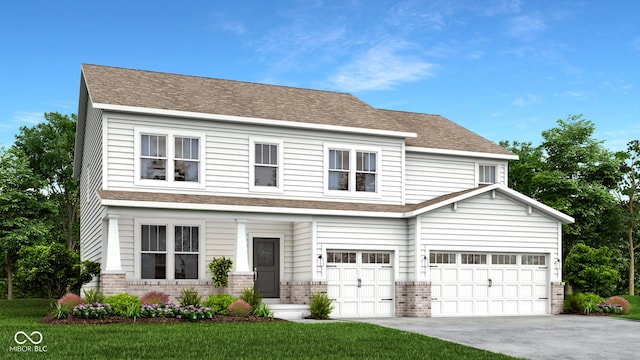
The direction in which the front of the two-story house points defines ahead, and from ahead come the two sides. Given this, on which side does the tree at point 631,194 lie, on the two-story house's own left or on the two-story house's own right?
on the two-story house's own left

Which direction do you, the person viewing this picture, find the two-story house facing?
facing the viewer and to the right of the viewer

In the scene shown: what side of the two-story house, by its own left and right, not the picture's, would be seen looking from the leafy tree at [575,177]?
left

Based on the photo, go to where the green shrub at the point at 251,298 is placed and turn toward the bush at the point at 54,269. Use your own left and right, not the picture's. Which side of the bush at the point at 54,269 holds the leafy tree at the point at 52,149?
right

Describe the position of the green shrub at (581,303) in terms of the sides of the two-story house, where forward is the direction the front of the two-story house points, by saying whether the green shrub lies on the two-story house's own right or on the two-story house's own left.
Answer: on the two-story house's own left

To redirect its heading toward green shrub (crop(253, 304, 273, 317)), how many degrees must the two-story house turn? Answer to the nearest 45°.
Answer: approximately 45° to its right
